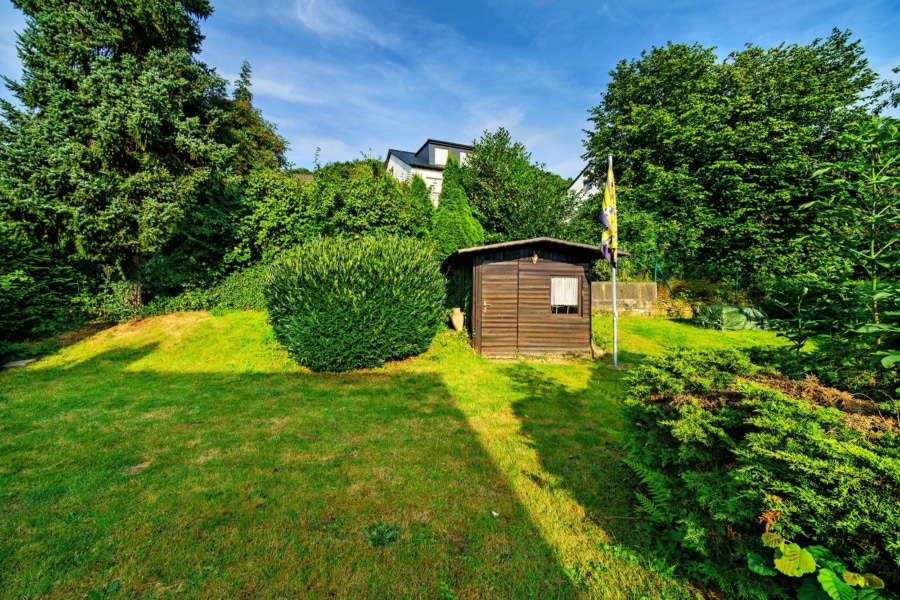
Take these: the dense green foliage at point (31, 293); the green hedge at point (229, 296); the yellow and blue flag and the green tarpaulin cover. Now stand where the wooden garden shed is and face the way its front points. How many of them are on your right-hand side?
2

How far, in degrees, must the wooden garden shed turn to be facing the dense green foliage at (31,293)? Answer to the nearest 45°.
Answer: approximately 90° to its right

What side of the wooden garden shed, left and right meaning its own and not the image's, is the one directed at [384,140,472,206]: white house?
back

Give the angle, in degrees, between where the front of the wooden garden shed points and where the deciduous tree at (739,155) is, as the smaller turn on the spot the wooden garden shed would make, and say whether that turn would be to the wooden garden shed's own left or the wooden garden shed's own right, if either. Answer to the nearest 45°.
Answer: approximately 135° to the wooden garden shed's own left

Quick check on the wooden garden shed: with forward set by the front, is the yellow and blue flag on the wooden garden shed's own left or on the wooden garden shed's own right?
on the wooden garden shed's own left

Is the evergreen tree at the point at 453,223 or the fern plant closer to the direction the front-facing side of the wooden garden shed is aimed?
the fern plant

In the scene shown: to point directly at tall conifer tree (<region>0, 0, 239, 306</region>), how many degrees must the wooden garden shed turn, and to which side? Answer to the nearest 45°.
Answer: approximately 90° to its right

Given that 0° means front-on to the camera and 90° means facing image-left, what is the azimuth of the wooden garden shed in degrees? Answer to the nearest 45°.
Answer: approximately 0°

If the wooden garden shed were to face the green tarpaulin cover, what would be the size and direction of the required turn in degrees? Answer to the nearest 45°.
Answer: approximately 135° to its left

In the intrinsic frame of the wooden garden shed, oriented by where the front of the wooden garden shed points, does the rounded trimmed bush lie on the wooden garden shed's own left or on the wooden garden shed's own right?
on the wooden garden shed's own right

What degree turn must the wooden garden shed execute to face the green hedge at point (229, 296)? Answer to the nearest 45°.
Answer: approximately 90° to its right
